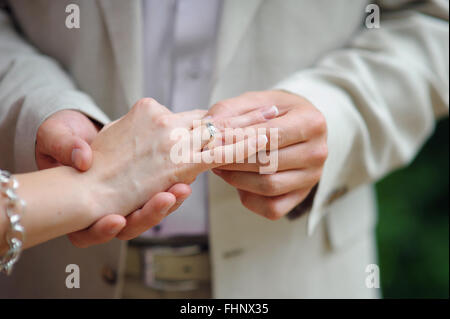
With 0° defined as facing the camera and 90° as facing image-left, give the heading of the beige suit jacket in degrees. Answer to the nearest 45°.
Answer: approximately 0°
